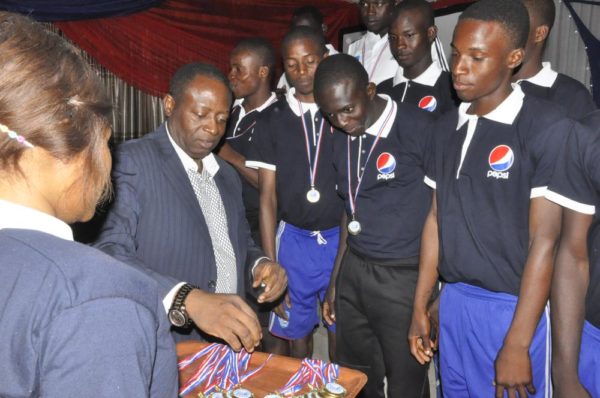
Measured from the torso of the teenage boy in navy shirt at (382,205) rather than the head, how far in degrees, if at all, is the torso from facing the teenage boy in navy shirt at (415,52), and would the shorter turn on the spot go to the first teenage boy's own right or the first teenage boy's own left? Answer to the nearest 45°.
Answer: approximately 135° to the first teenage boy's own right

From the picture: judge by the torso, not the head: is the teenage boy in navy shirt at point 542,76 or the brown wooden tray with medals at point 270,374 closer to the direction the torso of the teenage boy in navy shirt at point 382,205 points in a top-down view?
the brown wooden tray with medals

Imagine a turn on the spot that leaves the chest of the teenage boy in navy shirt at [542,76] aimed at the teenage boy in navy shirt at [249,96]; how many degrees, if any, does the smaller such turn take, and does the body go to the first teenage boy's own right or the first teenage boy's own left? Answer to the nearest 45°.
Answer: approximately 45° to the first teenage boy's own right

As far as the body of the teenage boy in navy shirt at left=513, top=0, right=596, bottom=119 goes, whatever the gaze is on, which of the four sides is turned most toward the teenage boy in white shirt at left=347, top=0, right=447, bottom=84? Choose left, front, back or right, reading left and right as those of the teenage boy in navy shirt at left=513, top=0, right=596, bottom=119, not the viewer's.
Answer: right
